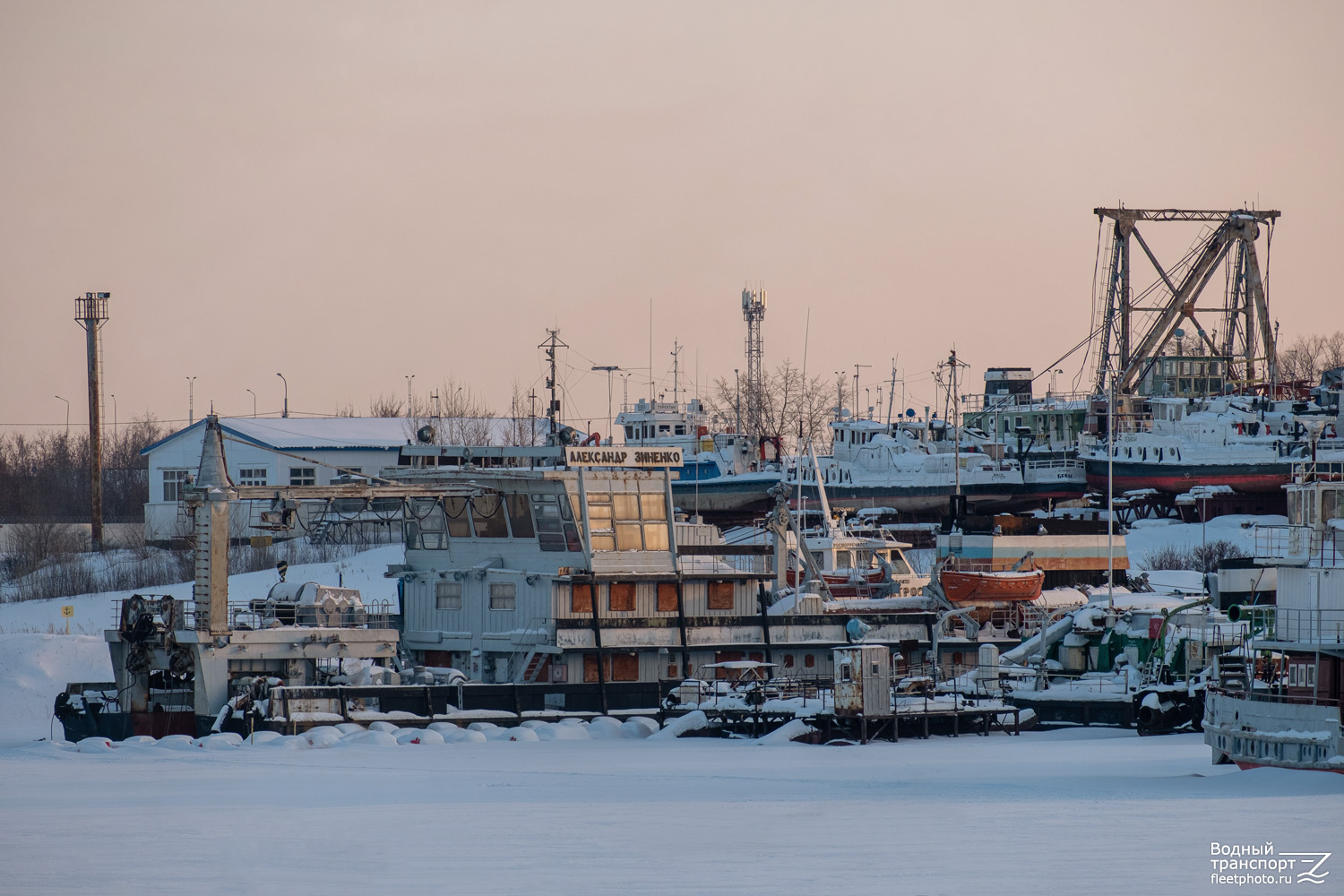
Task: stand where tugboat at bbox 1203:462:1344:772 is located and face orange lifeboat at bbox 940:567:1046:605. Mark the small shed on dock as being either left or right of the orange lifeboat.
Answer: left
